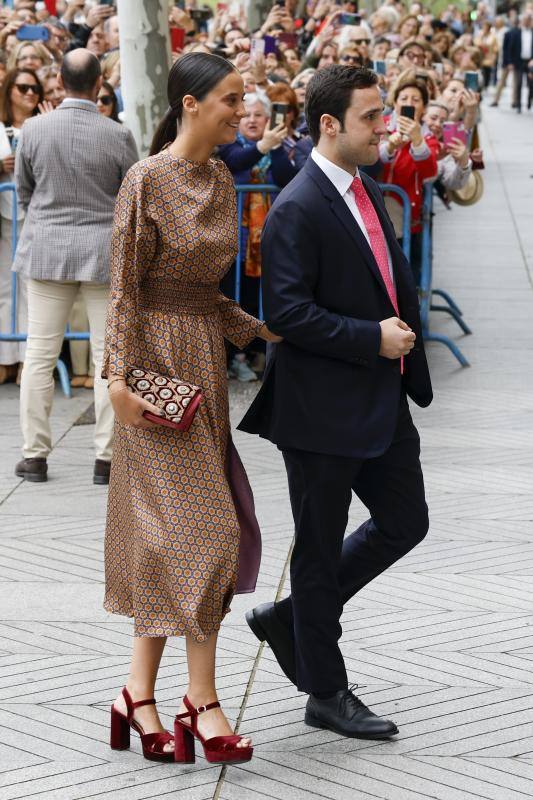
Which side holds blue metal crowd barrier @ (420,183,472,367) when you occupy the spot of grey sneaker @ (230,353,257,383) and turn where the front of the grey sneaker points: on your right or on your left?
on your left

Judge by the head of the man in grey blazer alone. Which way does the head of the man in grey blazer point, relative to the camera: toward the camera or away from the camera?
away from the camera

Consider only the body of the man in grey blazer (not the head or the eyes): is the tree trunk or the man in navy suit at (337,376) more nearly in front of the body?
the tree trunk

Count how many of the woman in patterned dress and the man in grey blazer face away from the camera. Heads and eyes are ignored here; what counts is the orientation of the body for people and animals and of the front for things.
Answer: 1

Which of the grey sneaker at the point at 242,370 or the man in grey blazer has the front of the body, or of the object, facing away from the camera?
the man in grey blazer

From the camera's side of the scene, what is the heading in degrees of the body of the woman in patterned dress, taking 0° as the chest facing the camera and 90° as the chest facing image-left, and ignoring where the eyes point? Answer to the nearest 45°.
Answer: approximately 315°

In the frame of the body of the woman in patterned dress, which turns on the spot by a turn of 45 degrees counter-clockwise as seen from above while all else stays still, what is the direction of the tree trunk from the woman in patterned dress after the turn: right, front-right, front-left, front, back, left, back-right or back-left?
left

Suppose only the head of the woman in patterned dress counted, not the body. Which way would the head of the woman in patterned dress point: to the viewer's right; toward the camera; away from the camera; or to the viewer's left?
to the viewer's right

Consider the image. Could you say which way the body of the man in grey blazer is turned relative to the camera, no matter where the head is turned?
away from the camera

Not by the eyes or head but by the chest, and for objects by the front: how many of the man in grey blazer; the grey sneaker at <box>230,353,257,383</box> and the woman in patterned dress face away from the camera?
1

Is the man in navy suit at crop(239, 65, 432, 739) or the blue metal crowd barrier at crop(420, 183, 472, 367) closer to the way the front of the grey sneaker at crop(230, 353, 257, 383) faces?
the man in navy suit
